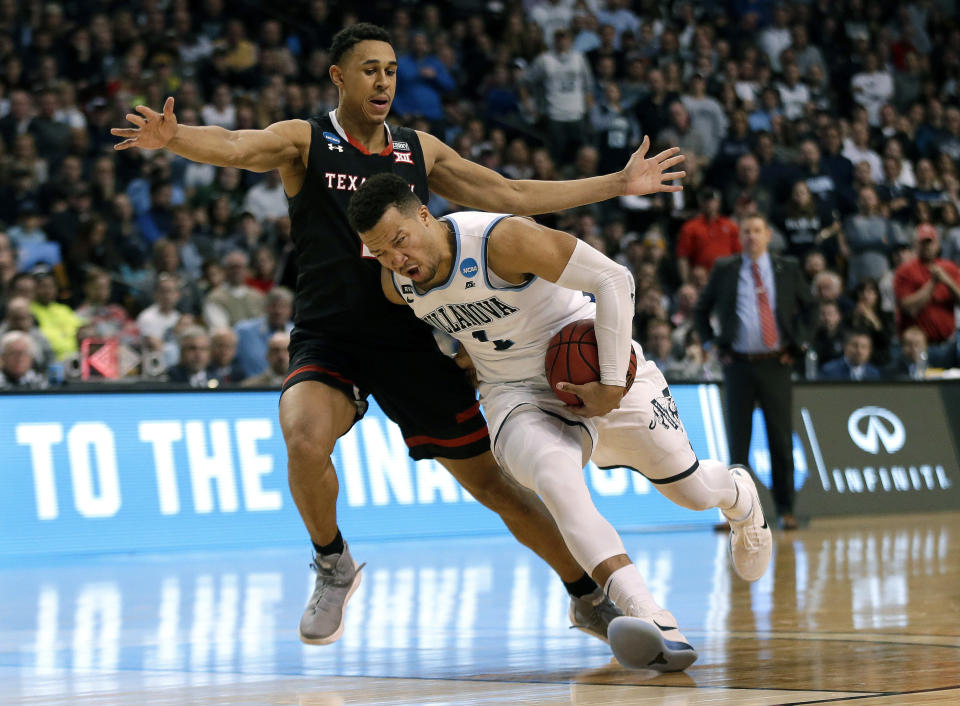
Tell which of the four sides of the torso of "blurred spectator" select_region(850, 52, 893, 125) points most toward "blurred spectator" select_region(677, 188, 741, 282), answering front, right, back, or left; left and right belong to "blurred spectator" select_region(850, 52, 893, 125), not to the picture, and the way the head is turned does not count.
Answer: front

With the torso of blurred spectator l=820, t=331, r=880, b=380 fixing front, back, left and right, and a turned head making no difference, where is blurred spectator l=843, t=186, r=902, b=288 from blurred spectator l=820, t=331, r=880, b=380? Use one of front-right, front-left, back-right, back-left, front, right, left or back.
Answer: back

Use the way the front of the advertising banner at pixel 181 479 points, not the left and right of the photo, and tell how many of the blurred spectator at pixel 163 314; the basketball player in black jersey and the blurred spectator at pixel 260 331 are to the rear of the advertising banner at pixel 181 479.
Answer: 2

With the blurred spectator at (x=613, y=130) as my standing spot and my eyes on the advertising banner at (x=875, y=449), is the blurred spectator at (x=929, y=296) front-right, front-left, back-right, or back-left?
front-left

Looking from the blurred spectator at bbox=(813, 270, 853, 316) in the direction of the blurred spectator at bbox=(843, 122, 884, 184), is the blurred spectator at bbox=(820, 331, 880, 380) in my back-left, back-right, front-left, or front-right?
back-right

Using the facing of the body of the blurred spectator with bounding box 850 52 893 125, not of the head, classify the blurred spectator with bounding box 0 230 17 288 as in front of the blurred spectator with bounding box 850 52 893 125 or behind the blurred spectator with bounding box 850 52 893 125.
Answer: in front

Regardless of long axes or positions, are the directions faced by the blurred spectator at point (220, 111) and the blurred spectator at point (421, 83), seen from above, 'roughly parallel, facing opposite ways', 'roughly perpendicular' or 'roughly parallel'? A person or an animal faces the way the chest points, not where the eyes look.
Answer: roughly parallel

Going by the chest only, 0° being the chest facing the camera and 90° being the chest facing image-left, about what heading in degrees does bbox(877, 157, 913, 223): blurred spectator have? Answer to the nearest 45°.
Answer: approximately 0°

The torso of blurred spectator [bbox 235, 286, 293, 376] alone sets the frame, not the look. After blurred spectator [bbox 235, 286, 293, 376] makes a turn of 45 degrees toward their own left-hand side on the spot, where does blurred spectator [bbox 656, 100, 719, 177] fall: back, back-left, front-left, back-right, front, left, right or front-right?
left

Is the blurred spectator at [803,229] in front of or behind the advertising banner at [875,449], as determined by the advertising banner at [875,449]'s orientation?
behind

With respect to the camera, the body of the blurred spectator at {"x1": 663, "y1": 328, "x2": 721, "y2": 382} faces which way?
toward the camera

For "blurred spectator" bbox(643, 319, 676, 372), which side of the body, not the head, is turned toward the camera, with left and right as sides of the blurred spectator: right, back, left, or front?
front

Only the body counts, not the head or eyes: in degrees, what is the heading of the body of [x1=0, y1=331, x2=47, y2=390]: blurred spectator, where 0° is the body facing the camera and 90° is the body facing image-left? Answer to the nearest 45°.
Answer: approximately 0°

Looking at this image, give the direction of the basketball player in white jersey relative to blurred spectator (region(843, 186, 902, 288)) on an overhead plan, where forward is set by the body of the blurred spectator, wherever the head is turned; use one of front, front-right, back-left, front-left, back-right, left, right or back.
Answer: front
